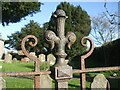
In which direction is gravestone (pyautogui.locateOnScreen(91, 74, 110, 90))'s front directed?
toward the camera

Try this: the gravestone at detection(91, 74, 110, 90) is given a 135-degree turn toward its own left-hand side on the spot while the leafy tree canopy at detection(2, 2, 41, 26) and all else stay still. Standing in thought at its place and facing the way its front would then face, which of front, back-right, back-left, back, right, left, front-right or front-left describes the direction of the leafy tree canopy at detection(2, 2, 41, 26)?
left

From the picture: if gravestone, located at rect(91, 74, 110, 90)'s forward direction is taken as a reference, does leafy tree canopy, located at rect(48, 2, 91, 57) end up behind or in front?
behind
